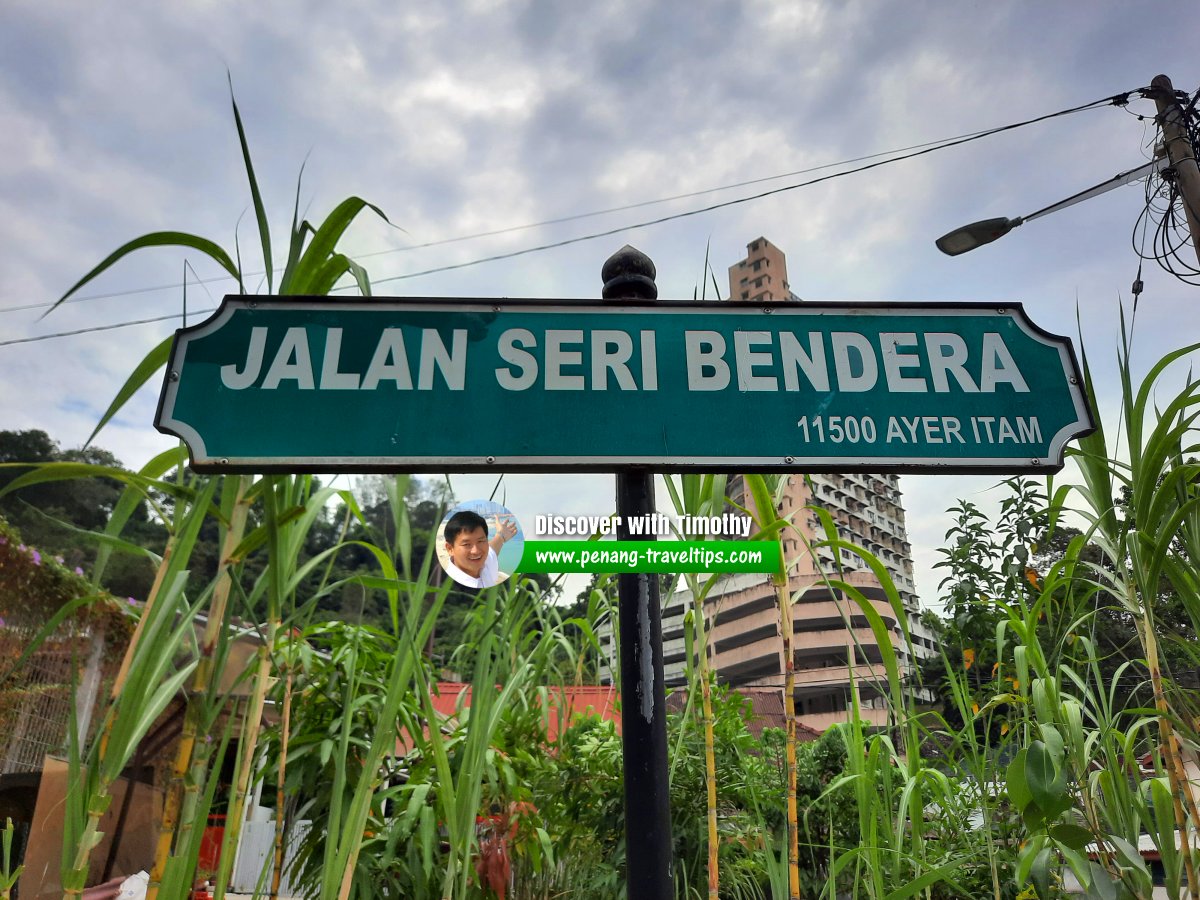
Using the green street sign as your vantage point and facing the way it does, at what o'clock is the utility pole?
The utility pole is roughly at 8 o'clock from the green street sign.

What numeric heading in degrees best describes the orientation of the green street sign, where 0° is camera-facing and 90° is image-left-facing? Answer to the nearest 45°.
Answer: approximately 0°

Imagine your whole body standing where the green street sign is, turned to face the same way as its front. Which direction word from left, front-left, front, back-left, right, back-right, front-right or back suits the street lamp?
back-left

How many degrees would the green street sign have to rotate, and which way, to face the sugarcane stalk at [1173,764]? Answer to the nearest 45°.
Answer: approximately 90° to its left

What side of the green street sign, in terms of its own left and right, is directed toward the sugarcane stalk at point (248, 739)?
right
